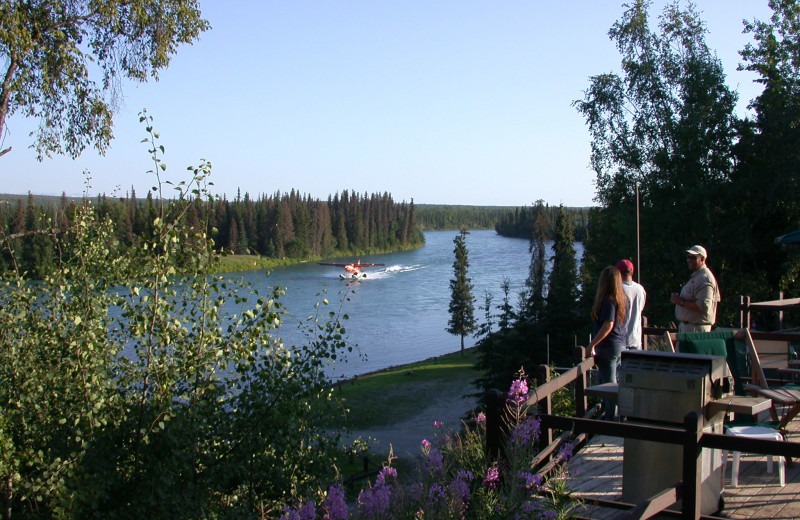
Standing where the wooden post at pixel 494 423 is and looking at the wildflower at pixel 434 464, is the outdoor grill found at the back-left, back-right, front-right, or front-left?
back-left

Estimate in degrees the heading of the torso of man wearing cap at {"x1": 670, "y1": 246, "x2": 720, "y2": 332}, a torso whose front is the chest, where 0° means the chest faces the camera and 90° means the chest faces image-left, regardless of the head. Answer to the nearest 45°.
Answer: approximately 90°

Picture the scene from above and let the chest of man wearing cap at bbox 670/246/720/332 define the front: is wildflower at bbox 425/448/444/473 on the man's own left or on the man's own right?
on the man's own left

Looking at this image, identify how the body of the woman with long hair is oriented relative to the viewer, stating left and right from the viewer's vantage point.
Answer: facing away from the viewer and to the left of the viewer

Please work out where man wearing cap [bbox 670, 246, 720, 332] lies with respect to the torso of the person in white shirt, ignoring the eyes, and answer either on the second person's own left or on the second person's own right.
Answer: on the second person's own right

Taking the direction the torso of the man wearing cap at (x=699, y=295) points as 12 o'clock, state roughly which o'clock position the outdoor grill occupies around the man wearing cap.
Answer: The outdoor grill is roughly at 9 o'clock from the man wearing cap.

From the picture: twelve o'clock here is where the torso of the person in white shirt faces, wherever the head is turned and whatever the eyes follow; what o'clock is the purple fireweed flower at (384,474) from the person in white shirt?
The purple fireweed flower is roughly at 8 o'clock from the person in white shirt.
